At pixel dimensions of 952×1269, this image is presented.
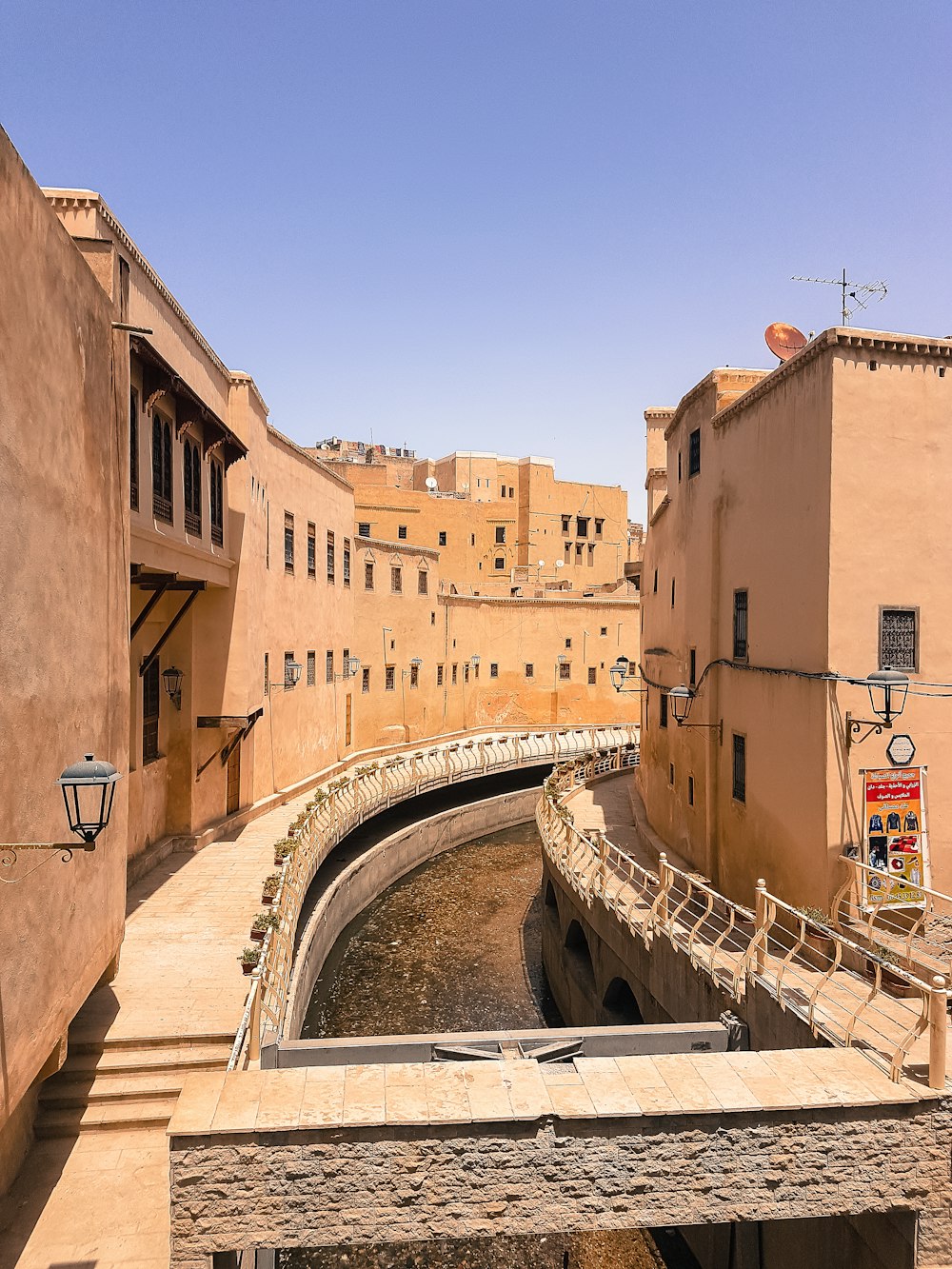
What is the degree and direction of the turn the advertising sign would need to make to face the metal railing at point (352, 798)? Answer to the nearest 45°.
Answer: approximately 135° to its right

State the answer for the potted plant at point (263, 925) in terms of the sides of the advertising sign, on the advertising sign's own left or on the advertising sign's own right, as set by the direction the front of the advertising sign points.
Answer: on the advertising sign's own right

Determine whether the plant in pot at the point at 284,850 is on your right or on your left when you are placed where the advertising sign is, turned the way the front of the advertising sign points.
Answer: on your right

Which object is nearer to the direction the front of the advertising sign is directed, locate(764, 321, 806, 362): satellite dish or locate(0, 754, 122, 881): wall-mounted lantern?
the wall-mounted lantern

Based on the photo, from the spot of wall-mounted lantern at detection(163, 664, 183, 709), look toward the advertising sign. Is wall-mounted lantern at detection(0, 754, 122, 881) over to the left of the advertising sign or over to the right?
right

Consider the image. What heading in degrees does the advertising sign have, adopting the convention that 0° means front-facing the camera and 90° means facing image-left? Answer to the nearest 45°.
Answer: approximately 0°

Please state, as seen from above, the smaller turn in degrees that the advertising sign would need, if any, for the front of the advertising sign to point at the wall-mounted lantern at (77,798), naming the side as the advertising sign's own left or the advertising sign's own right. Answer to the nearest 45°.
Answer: approximately 45° to the advertising sign's own right

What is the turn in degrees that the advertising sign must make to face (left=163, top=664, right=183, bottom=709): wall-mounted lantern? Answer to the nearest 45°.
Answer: approximately 90° to its right

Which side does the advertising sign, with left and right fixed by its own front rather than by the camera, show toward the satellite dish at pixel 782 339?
back
